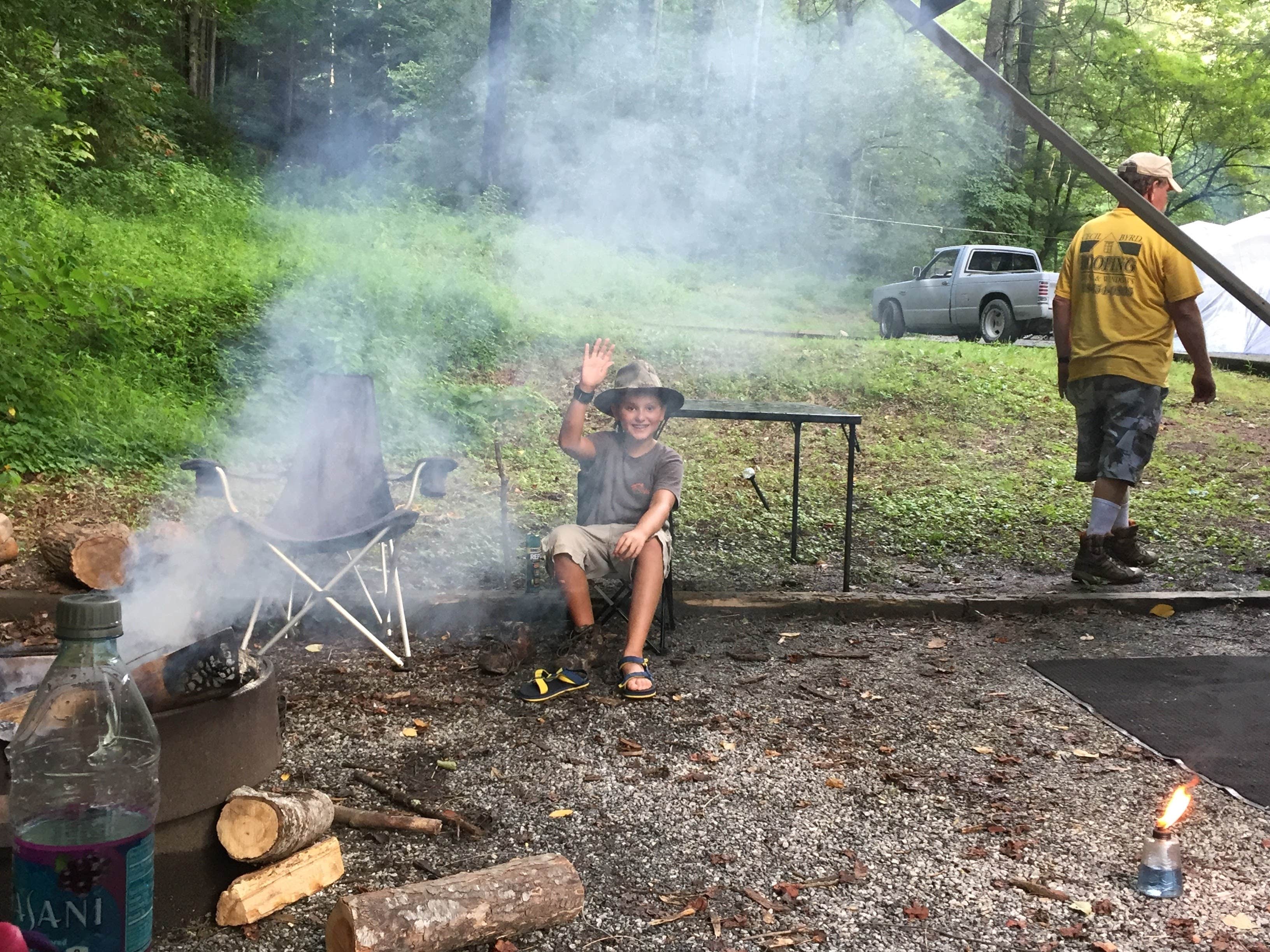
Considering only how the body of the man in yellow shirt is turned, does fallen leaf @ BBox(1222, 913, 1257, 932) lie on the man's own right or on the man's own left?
on the man's own right

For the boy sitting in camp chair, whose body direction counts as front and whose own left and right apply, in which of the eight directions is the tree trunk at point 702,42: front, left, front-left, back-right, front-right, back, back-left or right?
back

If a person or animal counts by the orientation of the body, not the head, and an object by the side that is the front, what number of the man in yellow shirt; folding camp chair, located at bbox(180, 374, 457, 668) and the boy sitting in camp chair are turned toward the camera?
2

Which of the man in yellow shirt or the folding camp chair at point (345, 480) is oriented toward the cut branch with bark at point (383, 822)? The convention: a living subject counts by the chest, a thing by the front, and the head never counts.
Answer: the folding camp chair

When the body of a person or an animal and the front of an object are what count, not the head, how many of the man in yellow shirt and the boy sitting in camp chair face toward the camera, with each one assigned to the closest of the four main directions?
1

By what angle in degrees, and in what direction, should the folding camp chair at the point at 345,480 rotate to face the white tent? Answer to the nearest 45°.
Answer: approximately 135° to its left

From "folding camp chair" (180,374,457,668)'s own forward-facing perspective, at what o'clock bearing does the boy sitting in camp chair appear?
The boy sitting in camp chair is roughly at 10 o'clock from the folding camp chair.

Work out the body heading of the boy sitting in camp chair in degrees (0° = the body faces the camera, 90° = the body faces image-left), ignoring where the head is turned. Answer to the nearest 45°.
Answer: approximately 0°
